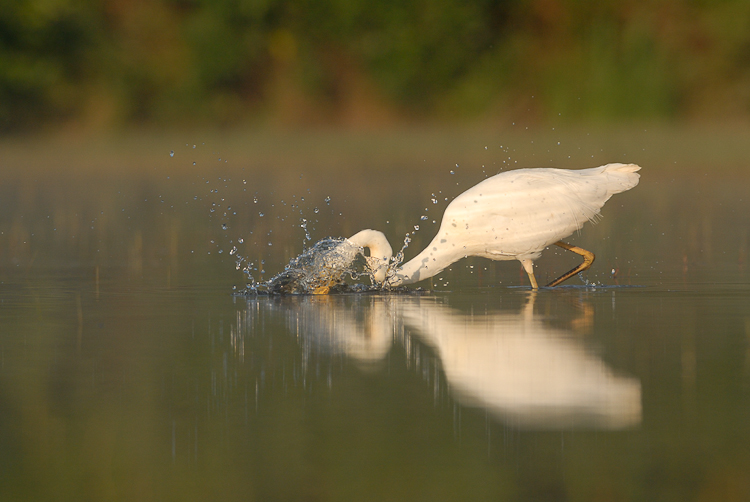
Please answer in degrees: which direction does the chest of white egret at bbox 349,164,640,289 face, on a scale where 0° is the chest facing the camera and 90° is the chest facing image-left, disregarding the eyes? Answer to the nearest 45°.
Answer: approximately 90°
